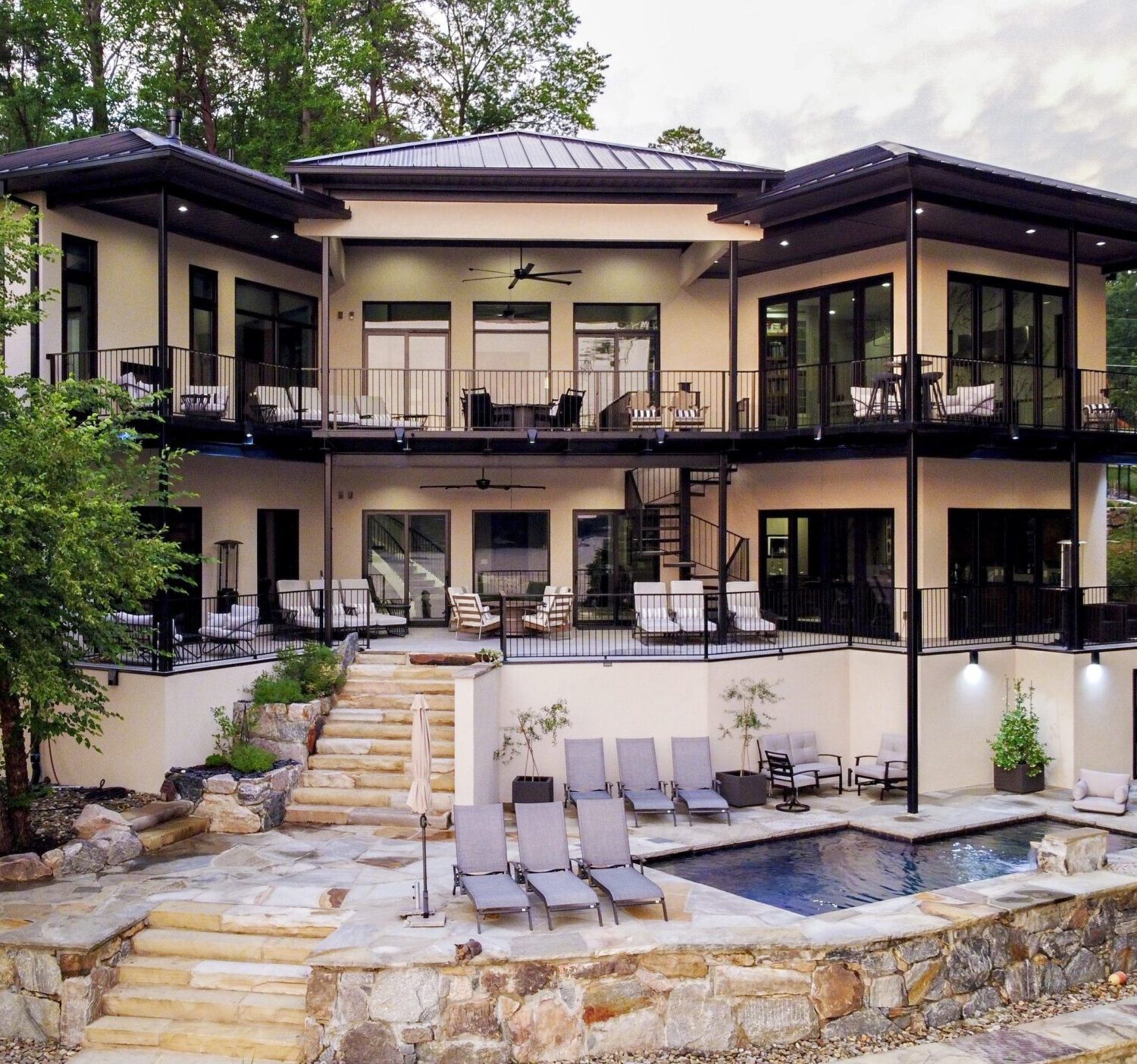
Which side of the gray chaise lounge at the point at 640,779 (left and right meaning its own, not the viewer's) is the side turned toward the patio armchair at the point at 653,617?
back

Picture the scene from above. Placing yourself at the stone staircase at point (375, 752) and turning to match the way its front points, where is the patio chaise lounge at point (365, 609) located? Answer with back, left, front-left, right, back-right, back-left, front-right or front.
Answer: back

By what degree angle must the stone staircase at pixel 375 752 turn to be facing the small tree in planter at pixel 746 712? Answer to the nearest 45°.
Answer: approximately 90° to its left

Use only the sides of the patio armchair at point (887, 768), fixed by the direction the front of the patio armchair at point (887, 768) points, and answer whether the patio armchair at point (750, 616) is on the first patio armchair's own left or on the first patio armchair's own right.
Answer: on the first patio armchair's own right

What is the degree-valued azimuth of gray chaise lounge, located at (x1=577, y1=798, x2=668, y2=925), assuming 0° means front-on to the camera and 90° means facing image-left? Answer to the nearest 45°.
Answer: approximately 315°

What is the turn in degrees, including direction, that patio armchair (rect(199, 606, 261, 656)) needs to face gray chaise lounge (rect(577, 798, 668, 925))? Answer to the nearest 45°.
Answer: approximately 90° to its left
